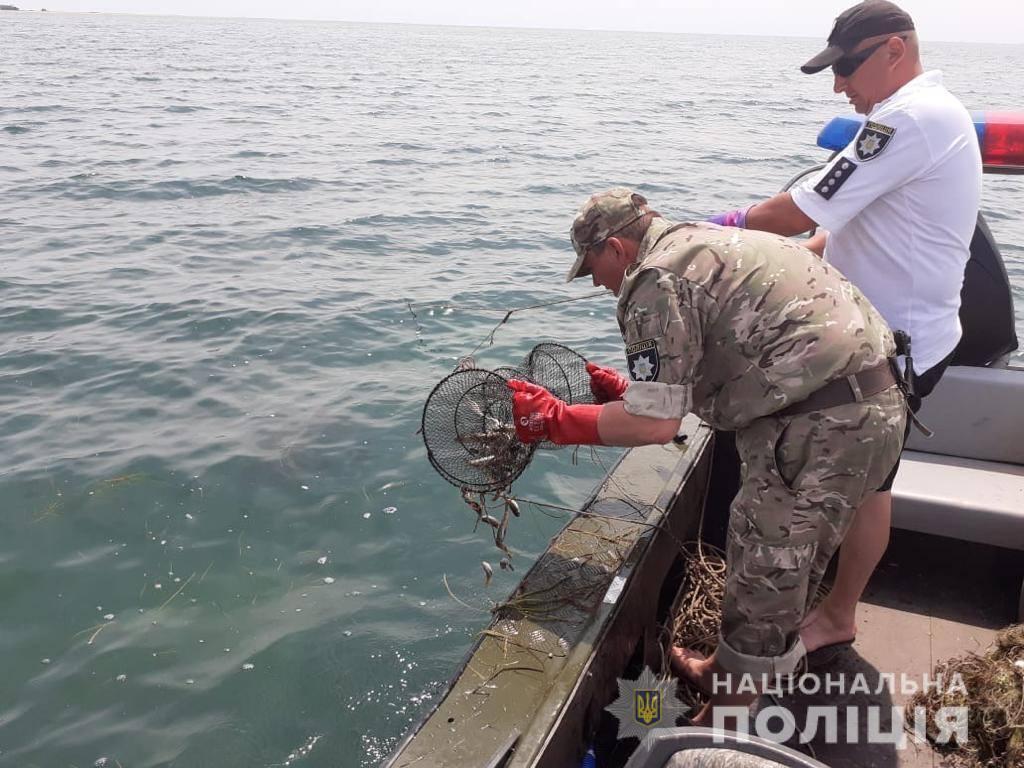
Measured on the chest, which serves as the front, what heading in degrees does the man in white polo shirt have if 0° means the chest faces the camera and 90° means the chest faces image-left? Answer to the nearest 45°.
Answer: approximately 90°

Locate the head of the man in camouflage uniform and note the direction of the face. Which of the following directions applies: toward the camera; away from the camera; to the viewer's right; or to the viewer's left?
to the viewer's left

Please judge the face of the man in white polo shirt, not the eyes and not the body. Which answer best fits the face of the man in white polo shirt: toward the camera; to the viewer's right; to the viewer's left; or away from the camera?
to the viewer's left
